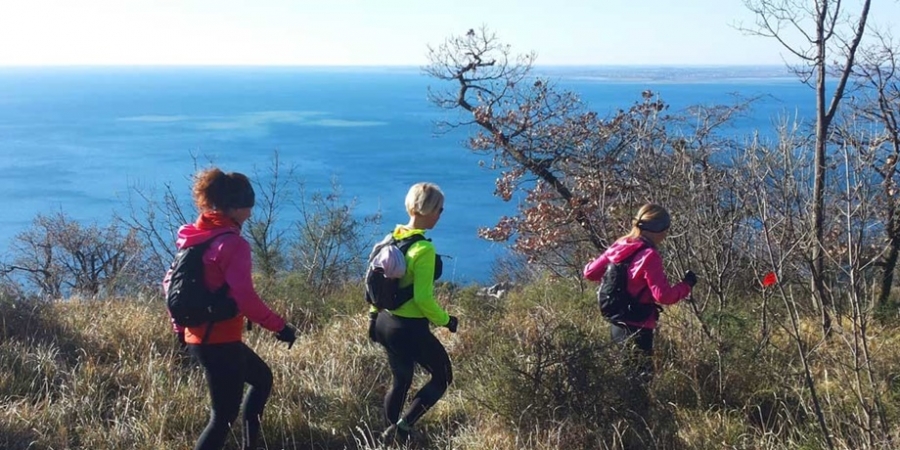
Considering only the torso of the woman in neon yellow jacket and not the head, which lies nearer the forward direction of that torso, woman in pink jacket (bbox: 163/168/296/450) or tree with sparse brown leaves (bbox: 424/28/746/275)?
the tree with sparse brown leaves

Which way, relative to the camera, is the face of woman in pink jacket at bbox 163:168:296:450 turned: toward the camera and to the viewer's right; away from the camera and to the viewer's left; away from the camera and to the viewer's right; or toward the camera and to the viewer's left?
away from the camera and to the viewer's right

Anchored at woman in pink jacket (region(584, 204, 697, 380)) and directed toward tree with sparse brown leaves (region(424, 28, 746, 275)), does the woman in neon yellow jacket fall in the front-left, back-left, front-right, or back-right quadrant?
back-left

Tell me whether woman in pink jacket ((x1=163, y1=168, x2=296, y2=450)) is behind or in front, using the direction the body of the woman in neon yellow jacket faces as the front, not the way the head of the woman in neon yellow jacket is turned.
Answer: behind

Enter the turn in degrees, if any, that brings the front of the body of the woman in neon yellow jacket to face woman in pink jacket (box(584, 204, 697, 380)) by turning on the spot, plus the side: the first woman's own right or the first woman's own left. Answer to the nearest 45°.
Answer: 0° — they already face them

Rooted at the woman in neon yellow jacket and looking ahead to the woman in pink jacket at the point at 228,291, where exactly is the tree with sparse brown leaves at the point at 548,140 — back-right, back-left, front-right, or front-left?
back-right
